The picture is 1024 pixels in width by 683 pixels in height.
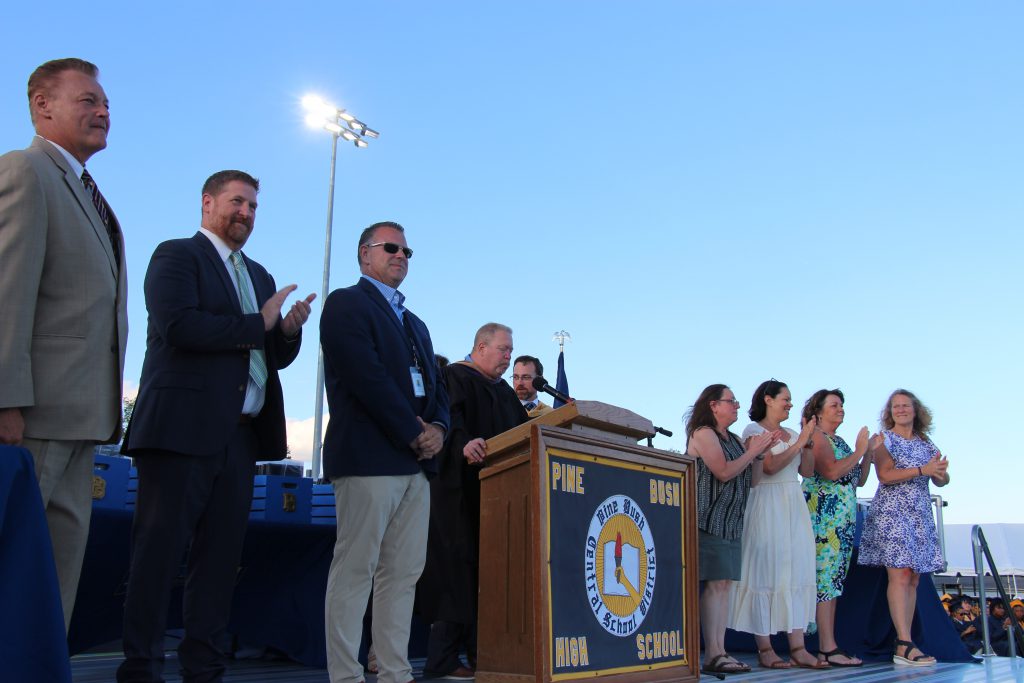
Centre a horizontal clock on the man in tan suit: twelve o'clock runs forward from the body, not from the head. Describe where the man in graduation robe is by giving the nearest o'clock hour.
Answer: The man in graduation robe is roughly at 9 o'clock from the man in tan suit.

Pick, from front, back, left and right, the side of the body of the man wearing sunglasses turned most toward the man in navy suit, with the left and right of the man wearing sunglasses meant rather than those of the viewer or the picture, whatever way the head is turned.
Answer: right

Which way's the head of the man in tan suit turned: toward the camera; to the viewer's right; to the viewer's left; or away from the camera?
to the viewer's right

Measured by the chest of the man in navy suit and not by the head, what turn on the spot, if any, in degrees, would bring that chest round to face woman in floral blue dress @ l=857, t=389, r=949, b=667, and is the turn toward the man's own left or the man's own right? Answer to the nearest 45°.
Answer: approximately 90° to the man's own left

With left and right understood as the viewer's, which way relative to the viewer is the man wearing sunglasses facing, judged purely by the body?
facing the viewer and to the right of the viewer

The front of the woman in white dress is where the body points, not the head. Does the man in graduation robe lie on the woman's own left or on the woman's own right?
on the woman's own right

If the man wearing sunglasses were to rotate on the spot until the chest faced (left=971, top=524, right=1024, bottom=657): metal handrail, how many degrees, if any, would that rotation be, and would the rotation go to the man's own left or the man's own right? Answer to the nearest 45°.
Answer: approximately 90° to the man's own left

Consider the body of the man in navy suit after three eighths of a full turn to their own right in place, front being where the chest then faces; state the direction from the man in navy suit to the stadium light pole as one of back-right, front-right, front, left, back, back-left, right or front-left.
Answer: right

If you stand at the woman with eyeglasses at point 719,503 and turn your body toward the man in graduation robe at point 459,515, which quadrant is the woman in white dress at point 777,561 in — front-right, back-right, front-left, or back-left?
back-right

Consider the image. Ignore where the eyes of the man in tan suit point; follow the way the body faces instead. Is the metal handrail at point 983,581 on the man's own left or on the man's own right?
on the man's own left

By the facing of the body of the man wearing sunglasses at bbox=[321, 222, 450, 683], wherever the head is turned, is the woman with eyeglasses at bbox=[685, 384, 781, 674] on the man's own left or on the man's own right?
on the man's own left

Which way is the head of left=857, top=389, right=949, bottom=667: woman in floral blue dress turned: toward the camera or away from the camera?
toward the camera

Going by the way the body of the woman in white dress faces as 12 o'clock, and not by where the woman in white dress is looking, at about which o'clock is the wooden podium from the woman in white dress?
The wooden podium is roughly at 2 o'clock from the woman in white dress.
